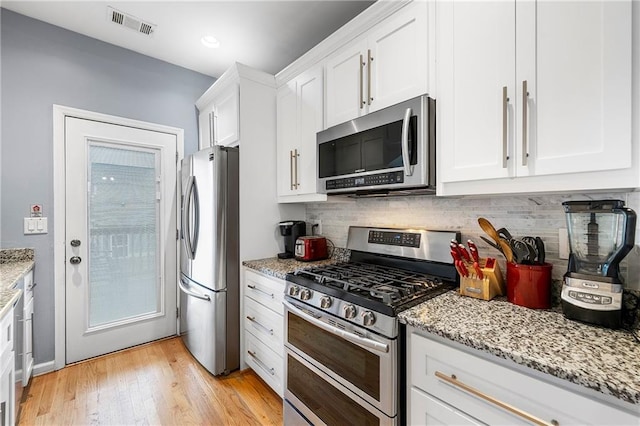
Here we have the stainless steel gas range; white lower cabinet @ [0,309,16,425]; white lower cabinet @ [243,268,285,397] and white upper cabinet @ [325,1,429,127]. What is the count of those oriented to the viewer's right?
1

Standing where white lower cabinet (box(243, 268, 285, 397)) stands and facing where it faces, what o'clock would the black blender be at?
The black blender is roughly at 9 o'clock from the white lower cabinet.

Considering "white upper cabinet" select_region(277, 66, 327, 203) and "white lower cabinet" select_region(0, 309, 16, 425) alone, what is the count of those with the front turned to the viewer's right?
1

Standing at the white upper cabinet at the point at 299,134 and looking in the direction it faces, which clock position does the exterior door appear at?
The exterior door is roughly at 2 o'clock from the white upper cabinet.

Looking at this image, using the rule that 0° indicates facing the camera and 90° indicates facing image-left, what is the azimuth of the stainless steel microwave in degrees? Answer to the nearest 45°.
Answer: approximately 45°

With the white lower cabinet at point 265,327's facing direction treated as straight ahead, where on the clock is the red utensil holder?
The red utensil holder is roughly at 9 o'clock from the white lower cabinet.

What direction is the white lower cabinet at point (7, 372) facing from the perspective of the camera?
to the viewer's right

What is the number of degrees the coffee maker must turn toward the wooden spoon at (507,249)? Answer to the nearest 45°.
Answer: approximately 90° to its left

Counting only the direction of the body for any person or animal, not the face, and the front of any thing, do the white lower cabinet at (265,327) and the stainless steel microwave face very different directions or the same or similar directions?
same or similar directions
